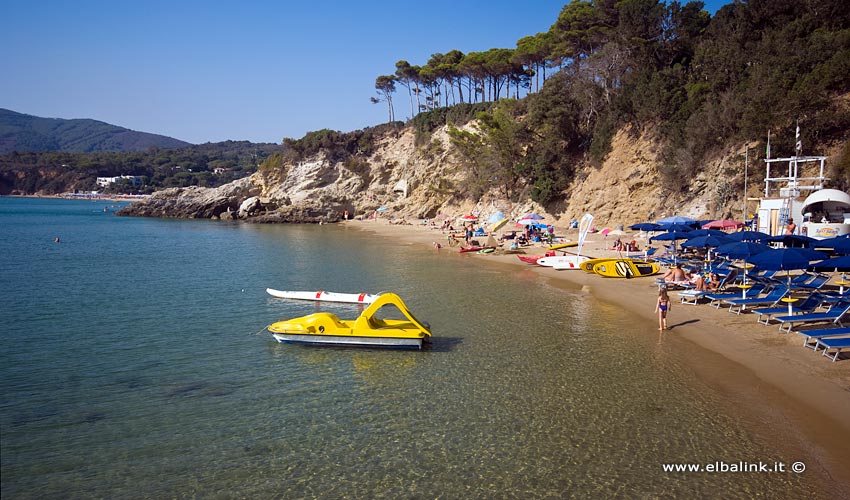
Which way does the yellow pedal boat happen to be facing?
to the viewer's left

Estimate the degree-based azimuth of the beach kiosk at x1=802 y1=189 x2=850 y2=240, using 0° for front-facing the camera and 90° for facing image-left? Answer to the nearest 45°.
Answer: approximately 0°

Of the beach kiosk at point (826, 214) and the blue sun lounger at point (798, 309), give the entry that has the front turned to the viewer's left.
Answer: the blue sun lounger

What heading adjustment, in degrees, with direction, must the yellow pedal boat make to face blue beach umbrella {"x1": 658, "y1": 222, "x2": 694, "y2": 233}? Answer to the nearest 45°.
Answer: approximately 135° to its right

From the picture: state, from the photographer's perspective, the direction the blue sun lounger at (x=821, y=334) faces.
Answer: facing to the left of the viewer

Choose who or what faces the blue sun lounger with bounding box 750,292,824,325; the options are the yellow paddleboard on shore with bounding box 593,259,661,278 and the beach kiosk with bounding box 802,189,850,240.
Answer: the beach kiosk

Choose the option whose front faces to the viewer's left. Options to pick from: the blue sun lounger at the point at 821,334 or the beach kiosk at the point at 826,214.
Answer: the blue sun lounger

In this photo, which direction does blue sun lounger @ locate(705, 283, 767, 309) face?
to the viewer's left

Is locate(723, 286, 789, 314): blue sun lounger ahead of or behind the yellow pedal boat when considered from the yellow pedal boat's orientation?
behind

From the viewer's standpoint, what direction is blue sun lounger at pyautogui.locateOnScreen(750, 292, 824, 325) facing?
to the viewer's left

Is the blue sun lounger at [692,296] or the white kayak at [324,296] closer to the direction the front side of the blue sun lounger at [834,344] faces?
the white kayak
